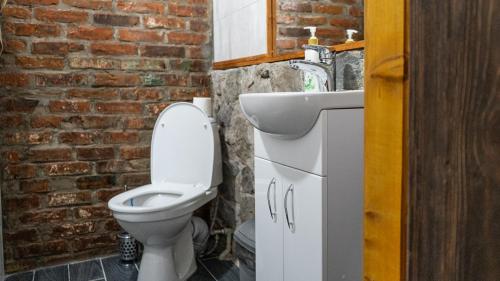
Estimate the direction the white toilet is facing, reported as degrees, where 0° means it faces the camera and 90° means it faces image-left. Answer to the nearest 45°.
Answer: approximately 45°

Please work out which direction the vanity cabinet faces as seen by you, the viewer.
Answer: facing the viewer and to the left of the viewer

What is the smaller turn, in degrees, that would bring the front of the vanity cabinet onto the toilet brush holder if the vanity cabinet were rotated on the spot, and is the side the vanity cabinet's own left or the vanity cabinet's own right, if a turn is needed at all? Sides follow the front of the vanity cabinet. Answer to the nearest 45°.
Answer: approximately 90° to the vanity cabinet's own right

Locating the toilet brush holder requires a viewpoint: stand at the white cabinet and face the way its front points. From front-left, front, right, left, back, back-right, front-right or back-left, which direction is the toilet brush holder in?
right

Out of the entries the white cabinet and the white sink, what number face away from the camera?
0

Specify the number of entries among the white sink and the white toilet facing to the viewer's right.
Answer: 0

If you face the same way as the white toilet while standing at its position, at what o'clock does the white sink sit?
The white sink is roughly at 10 o'clock from the white toilet.

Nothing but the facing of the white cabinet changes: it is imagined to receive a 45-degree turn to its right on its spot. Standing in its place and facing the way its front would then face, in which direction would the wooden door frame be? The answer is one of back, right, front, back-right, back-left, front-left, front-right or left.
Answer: left

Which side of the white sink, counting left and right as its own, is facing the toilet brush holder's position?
right
